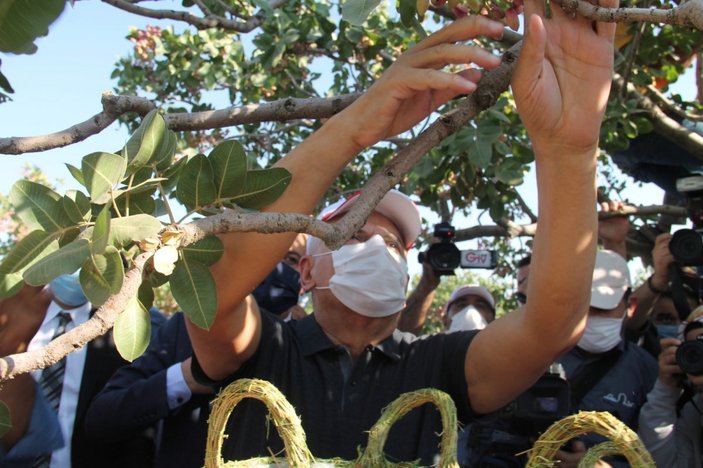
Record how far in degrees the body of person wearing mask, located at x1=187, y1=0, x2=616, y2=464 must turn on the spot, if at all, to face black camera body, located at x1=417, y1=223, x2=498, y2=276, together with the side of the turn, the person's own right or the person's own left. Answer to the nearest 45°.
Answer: approximately 135° to the person's own left

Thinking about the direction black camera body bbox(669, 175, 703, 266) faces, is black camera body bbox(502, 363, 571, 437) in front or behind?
in front

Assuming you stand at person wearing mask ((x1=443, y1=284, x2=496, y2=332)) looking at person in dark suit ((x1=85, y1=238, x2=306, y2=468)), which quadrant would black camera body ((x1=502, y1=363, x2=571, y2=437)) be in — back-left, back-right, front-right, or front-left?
front-left

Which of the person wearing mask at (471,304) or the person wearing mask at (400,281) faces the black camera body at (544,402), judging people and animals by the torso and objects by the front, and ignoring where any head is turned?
the person wearing mask at (471,304)

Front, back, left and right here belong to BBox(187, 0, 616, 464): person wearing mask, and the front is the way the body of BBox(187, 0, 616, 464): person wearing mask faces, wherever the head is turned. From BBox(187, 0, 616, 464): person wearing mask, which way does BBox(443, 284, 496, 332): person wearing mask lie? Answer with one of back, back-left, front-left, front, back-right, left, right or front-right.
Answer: back-left

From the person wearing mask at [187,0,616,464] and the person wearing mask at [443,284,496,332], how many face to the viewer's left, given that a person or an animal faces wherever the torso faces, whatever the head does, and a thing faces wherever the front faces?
0

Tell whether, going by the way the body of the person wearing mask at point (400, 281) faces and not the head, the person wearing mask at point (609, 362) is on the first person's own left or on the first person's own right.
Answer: on the first person's own left

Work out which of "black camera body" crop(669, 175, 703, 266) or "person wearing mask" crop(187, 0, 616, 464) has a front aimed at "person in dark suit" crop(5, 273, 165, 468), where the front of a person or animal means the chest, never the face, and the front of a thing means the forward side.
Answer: the black camera body

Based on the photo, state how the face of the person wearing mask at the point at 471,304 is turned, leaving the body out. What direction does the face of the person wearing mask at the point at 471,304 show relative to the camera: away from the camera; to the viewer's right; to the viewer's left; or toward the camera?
toward the camera

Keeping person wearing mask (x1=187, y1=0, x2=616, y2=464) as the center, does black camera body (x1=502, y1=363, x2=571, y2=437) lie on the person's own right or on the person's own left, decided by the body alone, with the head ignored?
on the person's own left

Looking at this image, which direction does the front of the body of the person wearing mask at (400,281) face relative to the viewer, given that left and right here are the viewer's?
facing the viewer and to the right of the viewer

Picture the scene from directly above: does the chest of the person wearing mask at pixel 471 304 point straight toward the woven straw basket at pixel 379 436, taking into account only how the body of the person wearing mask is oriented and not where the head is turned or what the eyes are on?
yes

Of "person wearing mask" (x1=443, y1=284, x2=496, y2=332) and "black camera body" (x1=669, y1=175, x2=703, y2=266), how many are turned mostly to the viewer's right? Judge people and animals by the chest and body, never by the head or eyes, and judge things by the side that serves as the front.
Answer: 0

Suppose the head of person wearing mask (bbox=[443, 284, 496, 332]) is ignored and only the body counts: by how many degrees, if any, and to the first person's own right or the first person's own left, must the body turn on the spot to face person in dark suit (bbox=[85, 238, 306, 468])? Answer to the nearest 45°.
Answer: approximately 45° to the first person's own right

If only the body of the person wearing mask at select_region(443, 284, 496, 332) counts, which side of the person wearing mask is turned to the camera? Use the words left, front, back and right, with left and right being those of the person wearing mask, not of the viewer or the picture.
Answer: front

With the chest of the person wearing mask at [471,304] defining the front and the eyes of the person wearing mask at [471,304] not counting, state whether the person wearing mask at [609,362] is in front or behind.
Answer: in front

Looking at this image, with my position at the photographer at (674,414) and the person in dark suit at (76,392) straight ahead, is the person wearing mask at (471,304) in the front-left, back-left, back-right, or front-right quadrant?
front-right
